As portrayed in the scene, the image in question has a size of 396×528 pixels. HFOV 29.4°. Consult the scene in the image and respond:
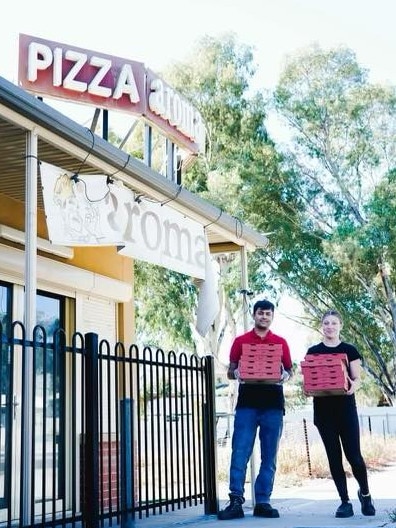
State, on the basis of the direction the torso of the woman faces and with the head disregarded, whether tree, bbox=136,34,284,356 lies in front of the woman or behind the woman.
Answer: behind

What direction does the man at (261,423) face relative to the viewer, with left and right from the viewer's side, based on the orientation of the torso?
facing the viewer

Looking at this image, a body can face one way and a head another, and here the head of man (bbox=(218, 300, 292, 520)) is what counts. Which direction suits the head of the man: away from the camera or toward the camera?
toward the camera

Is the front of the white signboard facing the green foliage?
no

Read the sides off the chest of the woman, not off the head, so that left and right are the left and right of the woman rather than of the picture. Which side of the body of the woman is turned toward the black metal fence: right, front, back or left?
right

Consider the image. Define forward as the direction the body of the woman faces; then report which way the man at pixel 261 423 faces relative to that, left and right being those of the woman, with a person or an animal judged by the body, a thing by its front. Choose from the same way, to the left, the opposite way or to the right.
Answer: the same way

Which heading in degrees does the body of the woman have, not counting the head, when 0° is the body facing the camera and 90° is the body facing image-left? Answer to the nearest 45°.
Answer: approximately 0°

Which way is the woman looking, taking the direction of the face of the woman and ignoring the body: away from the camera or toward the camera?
toward the camera

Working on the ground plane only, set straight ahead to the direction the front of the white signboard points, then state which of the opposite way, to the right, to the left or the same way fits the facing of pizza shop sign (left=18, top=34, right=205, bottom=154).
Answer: the same way

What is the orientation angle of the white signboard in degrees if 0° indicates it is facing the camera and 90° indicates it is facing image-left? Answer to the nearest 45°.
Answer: approximately 315°

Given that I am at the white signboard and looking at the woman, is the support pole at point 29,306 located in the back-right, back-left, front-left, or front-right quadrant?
back-right

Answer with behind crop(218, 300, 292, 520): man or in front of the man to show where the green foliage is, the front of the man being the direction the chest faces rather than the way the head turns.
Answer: behind

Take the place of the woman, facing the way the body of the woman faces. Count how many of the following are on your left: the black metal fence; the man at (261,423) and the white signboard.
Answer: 0

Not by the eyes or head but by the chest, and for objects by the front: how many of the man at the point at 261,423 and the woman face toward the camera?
2

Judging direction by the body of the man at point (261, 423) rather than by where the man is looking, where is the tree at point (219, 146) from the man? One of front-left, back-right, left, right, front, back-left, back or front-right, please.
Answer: back

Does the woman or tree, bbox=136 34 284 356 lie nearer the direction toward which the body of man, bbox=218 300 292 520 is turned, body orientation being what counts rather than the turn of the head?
the woman

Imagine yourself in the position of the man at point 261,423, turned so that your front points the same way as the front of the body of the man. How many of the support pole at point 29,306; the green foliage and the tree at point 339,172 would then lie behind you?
2
